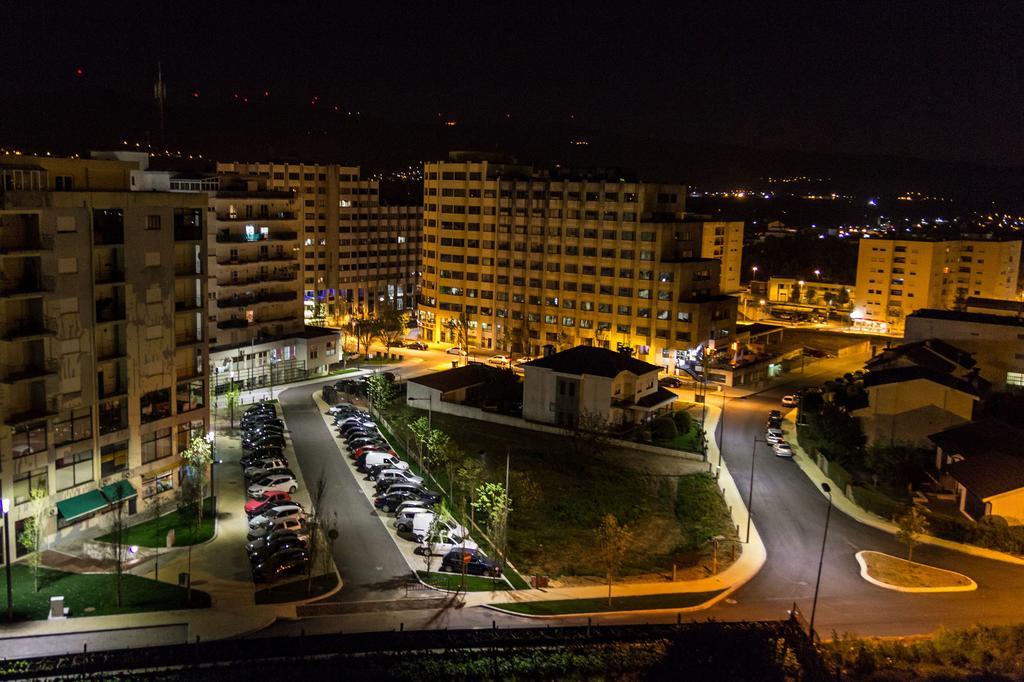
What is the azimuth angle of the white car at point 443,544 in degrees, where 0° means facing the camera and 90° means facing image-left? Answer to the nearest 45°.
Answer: approximately 270°

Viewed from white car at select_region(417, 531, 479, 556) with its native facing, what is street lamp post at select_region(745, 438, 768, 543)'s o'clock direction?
The street lamp post is roughly at 11 o'clock from the white car.

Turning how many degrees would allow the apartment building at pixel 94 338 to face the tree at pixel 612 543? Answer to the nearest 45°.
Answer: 0° — it already faces it

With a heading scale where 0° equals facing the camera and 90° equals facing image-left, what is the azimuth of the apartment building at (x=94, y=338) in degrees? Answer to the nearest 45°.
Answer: approximately 315°

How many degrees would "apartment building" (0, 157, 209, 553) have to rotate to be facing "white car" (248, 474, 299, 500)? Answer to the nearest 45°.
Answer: approximately 45° to its left

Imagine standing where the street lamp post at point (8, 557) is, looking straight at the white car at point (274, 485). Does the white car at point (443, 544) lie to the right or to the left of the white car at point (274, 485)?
right

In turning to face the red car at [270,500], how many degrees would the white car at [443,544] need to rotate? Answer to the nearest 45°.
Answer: approximately 135° to its left

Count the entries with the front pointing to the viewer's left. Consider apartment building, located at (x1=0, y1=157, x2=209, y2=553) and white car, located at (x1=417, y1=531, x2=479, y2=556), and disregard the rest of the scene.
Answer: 0

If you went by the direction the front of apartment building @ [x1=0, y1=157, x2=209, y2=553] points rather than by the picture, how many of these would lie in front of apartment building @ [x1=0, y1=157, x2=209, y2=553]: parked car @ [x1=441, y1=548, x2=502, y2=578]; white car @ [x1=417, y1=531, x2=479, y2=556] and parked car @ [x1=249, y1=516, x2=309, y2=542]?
3
